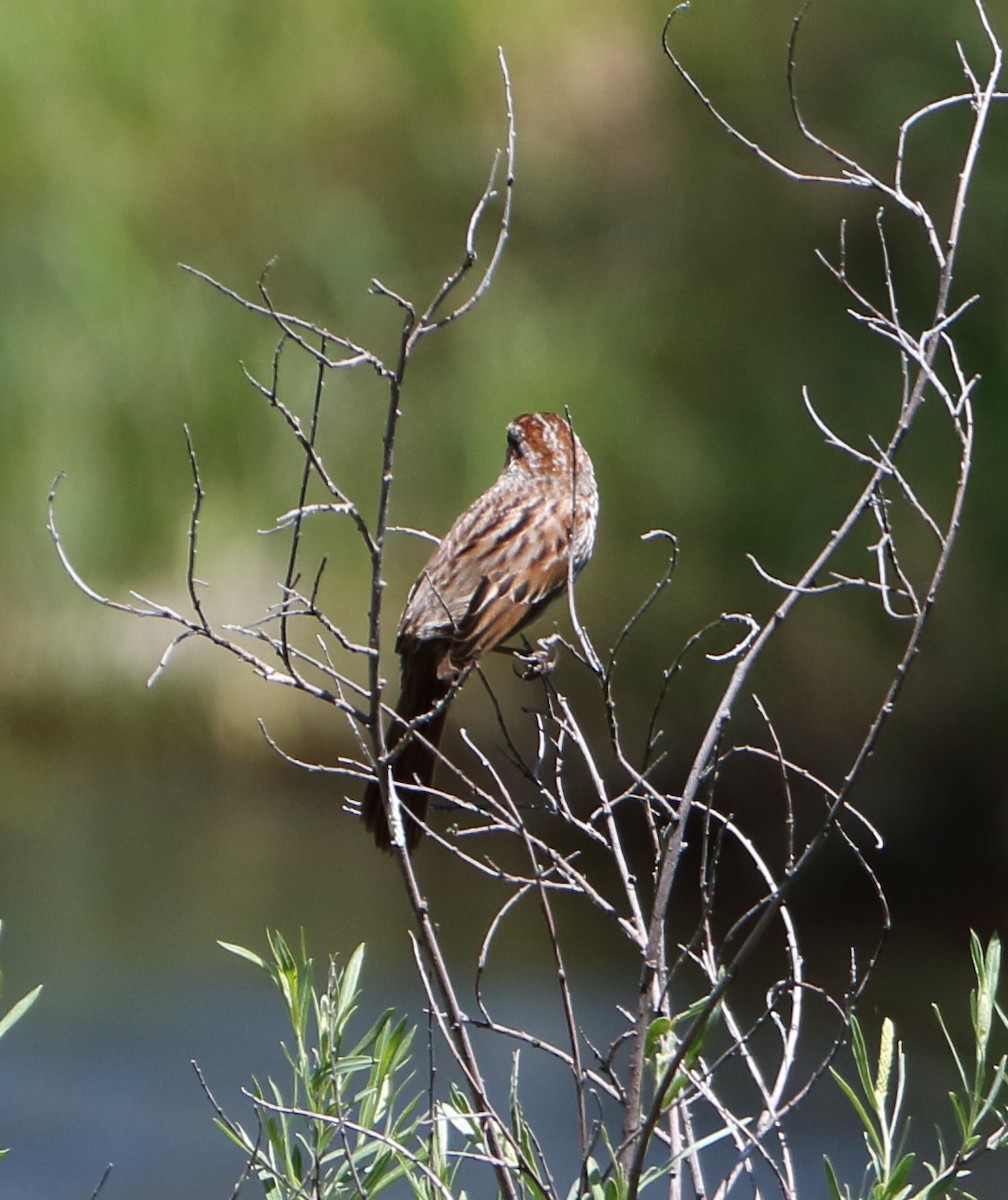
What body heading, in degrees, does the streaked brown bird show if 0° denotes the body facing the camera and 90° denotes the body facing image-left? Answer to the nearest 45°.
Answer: approximately 225°

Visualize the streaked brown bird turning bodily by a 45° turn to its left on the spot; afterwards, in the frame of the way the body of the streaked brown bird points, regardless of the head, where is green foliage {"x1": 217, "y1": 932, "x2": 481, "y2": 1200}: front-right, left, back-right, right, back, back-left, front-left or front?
back

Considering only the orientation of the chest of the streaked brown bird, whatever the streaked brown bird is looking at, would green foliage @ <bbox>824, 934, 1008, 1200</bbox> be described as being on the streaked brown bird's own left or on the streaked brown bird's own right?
on the streaked brown bird's own right
